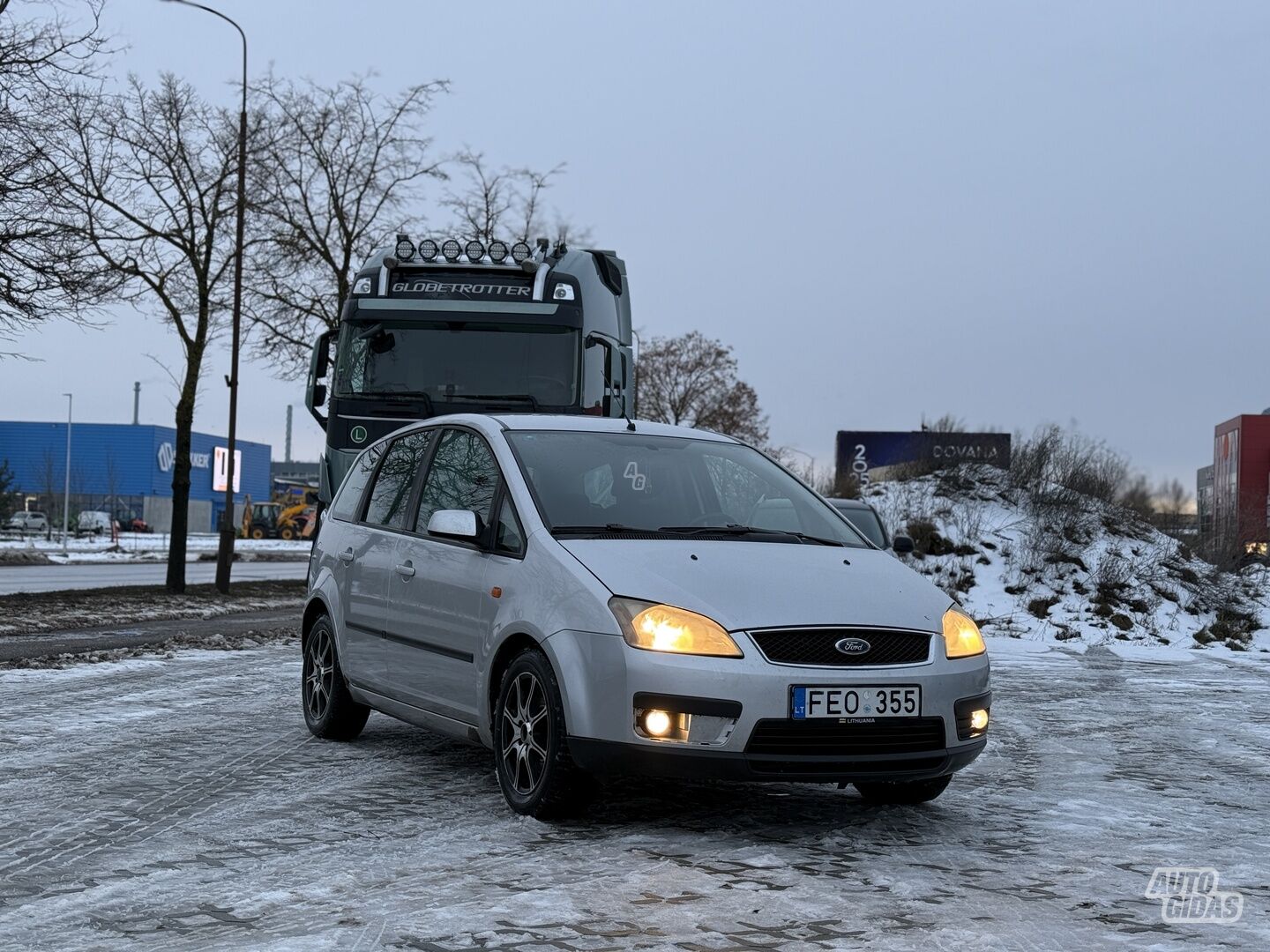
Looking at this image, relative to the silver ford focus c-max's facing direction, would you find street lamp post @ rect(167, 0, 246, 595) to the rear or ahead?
to the rear

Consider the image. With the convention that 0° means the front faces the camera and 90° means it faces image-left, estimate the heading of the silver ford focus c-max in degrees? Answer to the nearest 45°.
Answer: approximately 315°

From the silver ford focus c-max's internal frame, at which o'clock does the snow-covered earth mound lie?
The snow-covered earth mound is roughly at 8 o'clock from the silver ford focus c-max.

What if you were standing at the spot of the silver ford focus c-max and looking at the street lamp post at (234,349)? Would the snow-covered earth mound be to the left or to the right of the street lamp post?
right
